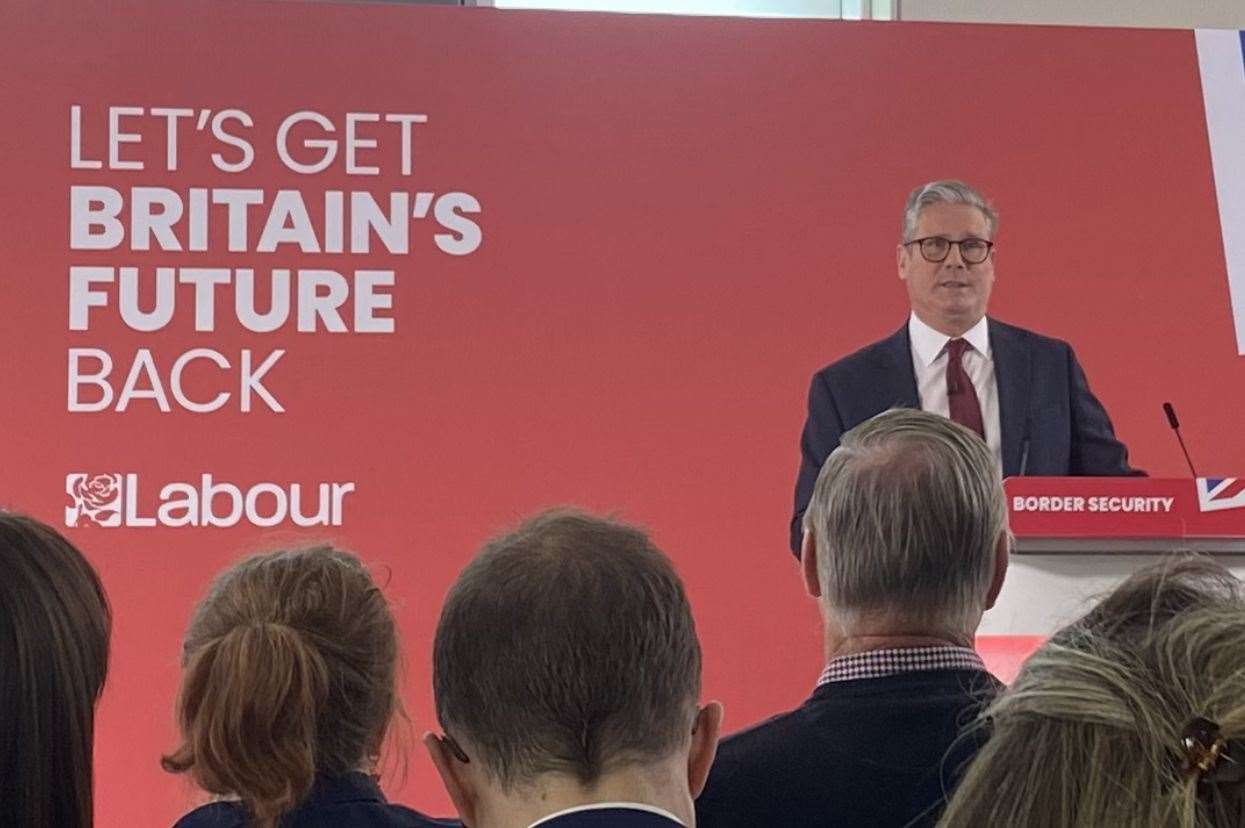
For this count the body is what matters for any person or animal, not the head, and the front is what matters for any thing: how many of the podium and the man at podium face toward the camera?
2

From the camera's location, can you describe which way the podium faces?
facing the viewer

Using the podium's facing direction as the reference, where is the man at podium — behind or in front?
behind

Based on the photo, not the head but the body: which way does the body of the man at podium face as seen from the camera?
toward the camera

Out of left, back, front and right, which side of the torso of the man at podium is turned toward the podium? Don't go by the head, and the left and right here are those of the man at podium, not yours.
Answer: front
